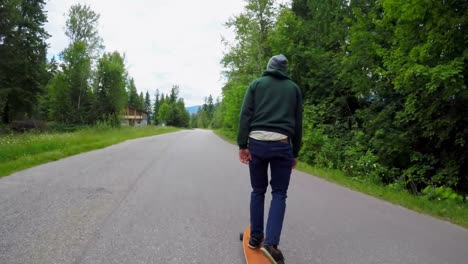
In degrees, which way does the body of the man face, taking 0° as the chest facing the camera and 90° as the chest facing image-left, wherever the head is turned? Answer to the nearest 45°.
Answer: approximately 180°

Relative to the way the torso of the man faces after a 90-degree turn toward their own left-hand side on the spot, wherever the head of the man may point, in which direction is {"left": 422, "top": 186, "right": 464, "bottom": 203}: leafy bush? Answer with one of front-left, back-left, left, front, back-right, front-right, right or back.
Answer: back-right

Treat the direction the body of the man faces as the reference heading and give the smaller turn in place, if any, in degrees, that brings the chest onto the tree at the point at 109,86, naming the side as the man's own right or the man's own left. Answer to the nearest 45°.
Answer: approximately 45° to the man's own left

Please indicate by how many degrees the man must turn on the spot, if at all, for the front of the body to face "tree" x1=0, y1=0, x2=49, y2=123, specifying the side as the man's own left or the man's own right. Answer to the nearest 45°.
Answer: approximately 45° to the man's own left

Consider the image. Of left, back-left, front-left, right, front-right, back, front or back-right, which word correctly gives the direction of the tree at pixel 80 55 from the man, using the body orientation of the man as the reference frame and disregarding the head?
front-left

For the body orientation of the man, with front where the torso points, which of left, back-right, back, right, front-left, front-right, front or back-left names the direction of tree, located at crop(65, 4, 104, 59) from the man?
front-left
